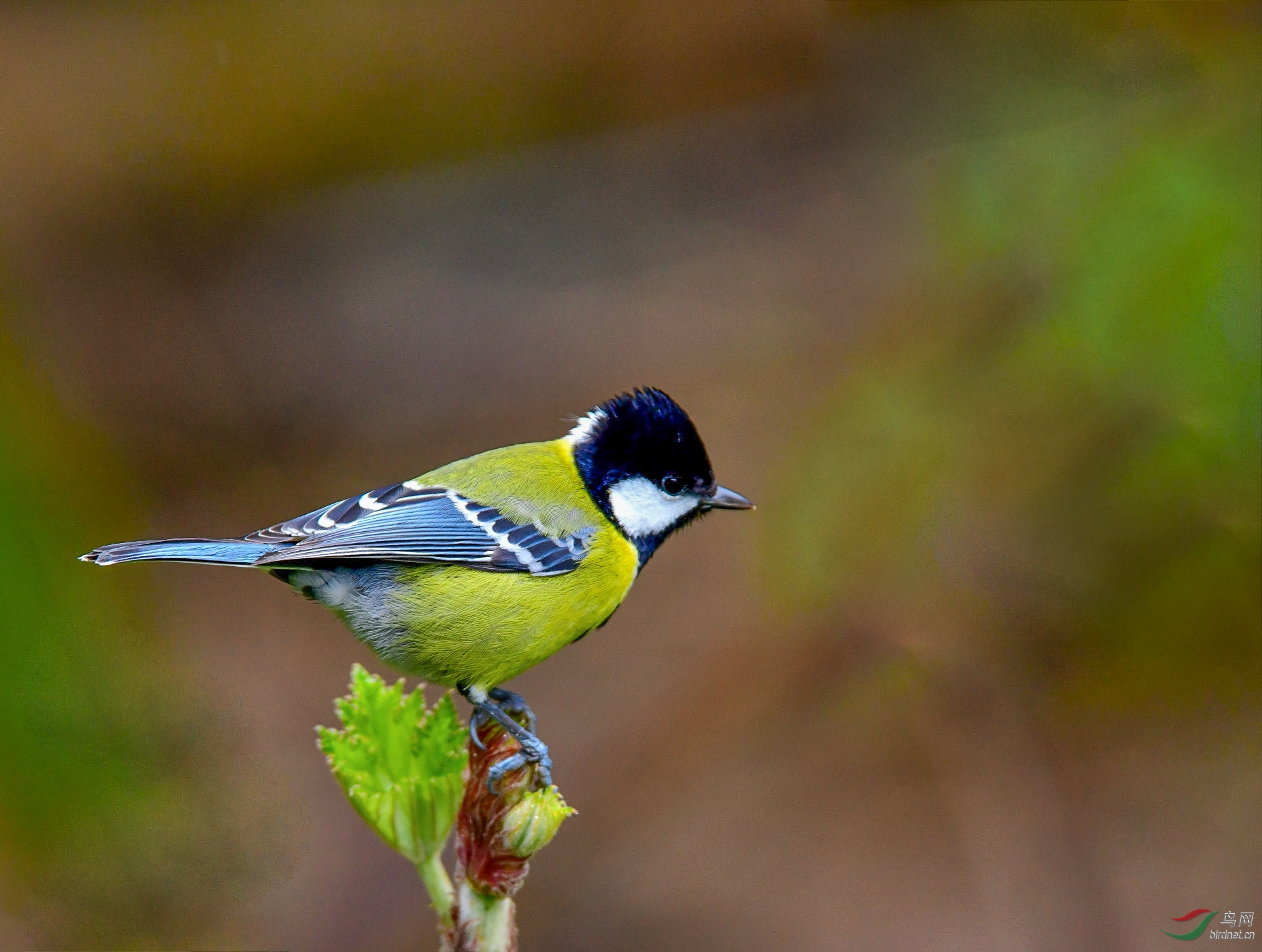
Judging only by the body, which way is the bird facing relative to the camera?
to the viewer's right
